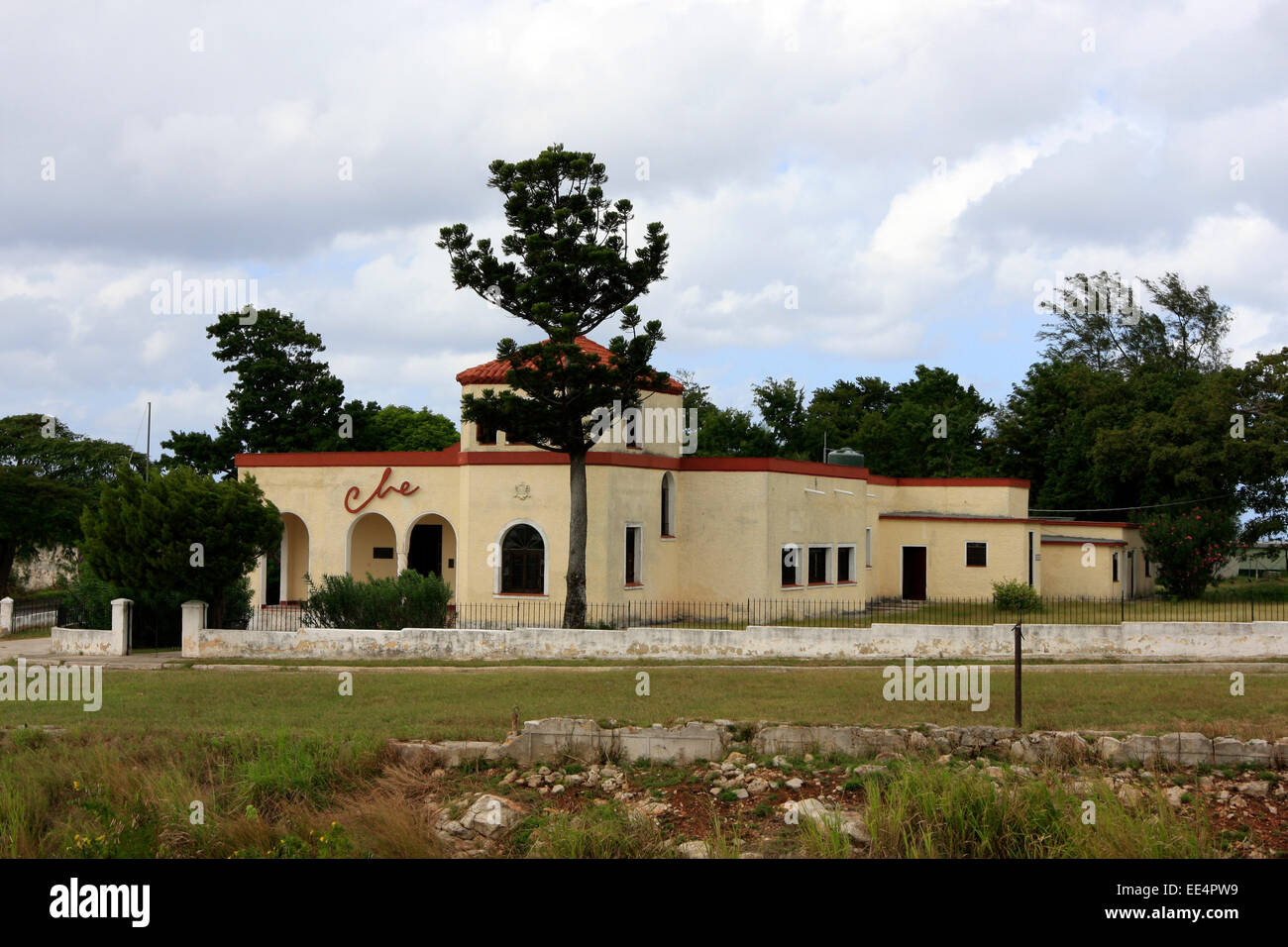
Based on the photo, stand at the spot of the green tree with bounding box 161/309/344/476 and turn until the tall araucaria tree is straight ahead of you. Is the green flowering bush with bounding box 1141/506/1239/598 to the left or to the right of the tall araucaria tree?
left

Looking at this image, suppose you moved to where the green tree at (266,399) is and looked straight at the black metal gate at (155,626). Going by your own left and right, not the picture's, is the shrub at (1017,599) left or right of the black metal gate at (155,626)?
left

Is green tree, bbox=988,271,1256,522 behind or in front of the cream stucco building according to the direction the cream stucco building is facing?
behind

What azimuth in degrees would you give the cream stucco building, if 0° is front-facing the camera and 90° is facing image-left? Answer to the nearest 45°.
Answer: approximately 45°

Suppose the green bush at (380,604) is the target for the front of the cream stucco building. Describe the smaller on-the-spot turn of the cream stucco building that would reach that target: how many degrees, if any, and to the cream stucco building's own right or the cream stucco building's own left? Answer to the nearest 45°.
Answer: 0° — it already faces it

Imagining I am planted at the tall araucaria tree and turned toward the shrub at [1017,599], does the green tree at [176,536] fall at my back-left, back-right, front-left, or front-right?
back-left
